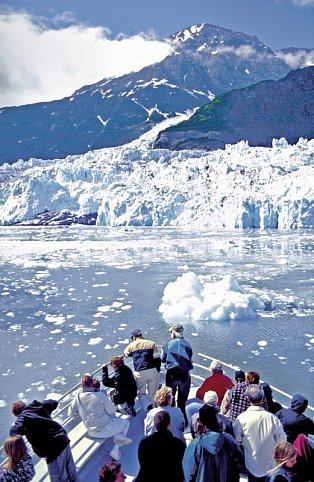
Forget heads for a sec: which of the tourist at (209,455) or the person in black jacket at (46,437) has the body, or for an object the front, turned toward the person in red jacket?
the tourist

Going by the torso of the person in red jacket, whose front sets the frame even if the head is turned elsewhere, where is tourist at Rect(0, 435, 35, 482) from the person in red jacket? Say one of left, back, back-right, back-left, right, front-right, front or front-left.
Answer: back-left

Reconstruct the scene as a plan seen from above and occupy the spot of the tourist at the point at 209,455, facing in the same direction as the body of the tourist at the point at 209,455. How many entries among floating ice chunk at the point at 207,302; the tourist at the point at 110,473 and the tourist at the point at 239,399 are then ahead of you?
2

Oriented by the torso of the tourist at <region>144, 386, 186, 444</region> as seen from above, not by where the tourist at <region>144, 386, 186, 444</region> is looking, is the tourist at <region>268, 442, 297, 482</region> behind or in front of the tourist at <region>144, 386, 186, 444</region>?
behind

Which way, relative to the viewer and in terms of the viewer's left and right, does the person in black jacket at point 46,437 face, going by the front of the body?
facing away from the viewer and to the left of the viewer

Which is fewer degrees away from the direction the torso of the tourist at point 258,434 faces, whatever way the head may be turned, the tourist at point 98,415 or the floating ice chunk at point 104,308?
the floating ice chunk

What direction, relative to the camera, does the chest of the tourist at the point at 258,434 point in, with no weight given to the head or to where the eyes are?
away from the camera

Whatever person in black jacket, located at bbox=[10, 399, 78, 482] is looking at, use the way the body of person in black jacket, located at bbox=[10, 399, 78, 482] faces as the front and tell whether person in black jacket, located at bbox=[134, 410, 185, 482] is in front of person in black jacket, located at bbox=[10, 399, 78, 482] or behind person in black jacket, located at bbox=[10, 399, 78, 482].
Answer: behind

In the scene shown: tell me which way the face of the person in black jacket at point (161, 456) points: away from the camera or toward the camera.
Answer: away from the camera

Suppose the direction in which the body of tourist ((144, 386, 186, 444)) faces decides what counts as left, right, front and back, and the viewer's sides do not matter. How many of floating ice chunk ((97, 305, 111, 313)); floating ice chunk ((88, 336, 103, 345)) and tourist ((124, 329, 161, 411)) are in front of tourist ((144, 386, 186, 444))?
3

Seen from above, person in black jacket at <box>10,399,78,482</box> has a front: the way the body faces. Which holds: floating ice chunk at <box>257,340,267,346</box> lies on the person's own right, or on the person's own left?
on the person's own right

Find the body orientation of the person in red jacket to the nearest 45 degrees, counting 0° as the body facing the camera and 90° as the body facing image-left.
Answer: approximately 180°

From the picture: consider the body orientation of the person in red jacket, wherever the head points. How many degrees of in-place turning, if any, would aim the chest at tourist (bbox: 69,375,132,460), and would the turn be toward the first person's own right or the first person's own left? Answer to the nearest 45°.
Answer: approximately 90° to the first person's own left

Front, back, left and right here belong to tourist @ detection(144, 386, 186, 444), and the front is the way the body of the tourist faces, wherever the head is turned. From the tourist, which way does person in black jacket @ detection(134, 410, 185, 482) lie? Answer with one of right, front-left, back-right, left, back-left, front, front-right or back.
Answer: back
